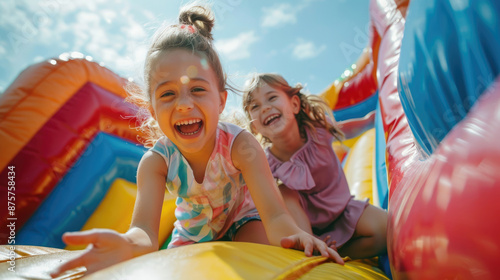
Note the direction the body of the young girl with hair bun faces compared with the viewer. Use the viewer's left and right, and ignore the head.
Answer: facing the viewer

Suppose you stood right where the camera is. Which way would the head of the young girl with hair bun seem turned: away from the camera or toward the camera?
toward the camera
